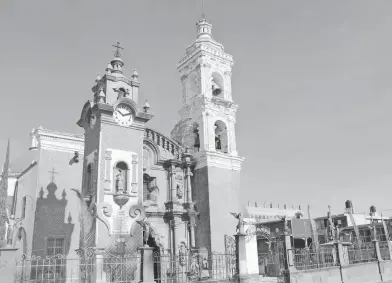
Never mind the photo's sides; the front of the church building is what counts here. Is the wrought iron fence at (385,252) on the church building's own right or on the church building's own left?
on the church building's own left

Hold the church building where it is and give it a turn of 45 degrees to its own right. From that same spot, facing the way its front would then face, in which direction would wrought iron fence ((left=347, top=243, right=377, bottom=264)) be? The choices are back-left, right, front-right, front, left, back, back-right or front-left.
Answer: left

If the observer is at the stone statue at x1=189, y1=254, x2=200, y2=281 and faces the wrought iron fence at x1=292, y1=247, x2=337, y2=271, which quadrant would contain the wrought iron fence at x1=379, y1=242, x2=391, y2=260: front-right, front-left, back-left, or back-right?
front-left
